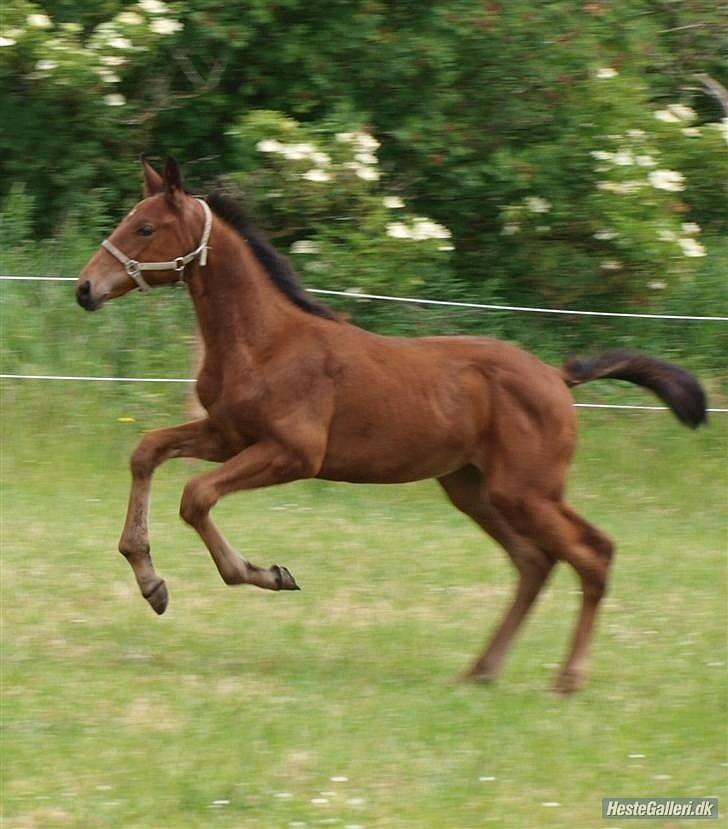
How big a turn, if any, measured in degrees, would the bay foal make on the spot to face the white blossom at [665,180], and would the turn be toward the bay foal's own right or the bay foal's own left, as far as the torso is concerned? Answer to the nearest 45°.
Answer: approximately 90° to the bay foal's own right

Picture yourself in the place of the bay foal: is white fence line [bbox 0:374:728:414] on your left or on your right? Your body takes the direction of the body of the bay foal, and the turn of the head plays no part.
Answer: on your right

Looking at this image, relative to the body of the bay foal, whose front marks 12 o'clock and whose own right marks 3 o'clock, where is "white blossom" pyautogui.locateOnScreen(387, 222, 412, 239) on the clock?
The white blossom is roughly at 3 o'clock from the bay foal.

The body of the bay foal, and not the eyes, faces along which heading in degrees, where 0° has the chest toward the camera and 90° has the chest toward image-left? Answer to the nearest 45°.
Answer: approximately 90°

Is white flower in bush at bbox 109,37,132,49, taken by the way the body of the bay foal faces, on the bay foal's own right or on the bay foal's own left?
on the bay foal's own right

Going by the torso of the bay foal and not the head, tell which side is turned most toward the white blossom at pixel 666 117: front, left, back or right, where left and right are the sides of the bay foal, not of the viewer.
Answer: right

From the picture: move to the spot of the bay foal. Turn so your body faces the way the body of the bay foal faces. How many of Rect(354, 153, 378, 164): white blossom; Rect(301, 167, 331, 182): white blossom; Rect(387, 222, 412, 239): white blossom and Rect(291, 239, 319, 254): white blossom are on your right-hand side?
4

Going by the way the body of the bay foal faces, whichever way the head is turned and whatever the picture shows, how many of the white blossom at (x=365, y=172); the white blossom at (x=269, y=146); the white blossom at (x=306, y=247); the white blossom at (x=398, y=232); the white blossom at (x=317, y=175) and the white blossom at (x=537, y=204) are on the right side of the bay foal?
6

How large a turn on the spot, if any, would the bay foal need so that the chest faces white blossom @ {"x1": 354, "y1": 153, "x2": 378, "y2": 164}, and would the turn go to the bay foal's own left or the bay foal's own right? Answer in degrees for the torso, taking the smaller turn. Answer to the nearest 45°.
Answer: approximately 90° to the bay foal's own right

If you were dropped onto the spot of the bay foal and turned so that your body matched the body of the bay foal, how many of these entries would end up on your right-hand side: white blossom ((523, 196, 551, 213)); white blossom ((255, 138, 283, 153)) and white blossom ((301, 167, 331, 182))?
3

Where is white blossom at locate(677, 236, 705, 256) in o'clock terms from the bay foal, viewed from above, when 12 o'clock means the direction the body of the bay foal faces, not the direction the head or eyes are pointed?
The white blossom is roughly at 4 o'clock from the bay foal.

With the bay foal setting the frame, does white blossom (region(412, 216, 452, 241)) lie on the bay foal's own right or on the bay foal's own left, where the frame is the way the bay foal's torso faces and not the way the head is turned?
on the bay foal's own right

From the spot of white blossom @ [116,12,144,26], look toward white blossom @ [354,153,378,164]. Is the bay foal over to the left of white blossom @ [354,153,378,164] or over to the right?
right

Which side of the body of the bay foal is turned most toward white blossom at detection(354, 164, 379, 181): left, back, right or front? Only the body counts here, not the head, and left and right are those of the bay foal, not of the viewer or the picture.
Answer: right

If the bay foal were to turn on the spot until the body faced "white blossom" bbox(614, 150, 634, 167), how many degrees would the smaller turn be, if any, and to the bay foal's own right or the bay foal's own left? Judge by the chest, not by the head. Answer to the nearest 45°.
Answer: approximately 90° to the bay foal's own right

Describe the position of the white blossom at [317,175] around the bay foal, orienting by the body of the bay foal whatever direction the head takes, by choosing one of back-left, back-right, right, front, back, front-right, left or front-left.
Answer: right
